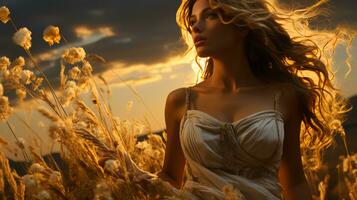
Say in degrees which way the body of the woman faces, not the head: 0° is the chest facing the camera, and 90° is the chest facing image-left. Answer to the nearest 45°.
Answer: approximately 0°

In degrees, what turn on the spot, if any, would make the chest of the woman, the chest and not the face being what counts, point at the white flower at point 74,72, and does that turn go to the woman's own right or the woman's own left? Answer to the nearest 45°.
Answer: approximately 90° to the woman's own right

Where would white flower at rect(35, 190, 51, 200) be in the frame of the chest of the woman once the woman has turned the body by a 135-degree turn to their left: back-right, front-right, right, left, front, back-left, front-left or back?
back

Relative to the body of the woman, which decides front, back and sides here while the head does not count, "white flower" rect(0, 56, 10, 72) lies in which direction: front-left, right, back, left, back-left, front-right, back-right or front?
right

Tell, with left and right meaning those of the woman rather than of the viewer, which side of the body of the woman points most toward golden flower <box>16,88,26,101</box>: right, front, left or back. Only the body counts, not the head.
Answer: right

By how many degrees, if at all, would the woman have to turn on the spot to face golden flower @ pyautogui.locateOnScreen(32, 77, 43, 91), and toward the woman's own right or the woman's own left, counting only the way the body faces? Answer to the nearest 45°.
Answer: approximately 90° to the woman's own right

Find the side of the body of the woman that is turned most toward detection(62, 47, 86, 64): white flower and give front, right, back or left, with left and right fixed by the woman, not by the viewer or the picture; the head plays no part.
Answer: right

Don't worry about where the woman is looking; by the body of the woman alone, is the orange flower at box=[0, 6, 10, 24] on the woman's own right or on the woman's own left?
on the woman's own right
